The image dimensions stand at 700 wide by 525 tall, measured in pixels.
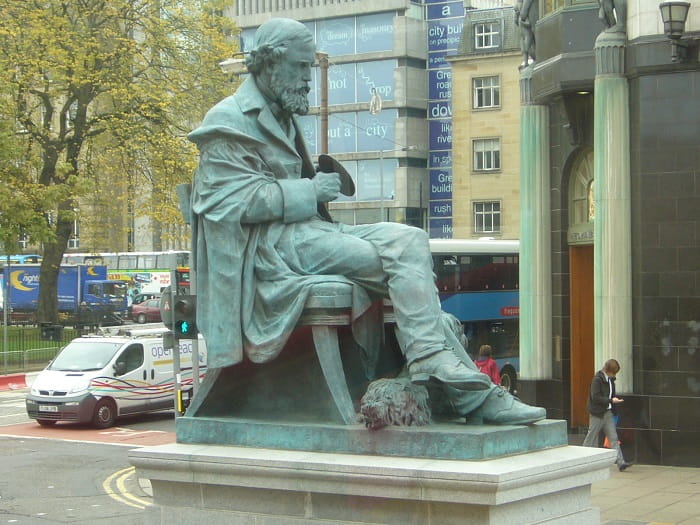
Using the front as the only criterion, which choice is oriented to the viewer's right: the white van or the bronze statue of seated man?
the bronze statue of seated man

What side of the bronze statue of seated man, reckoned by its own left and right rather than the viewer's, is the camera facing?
right

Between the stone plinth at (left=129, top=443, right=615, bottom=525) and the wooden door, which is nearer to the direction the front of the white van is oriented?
the stone plinth

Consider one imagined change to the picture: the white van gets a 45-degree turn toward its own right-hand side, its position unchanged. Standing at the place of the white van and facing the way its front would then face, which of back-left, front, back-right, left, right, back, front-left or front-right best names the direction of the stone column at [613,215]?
back-left

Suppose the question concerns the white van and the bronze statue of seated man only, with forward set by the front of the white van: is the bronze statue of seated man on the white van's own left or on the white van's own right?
on the white van's own left

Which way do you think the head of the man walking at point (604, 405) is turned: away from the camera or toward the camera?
toward the camera

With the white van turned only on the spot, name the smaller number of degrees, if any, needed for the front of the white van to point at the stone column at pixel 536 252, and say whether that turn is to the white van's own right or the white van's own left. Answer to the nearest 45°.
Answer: approximately 90° to the white van's own left
